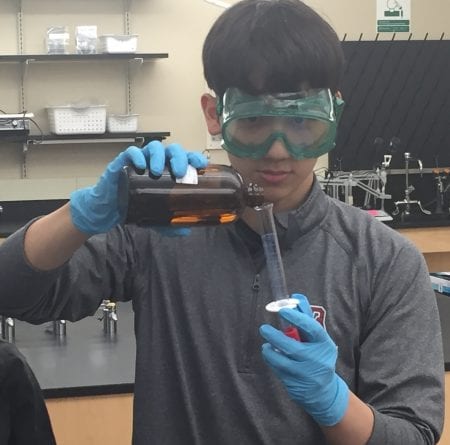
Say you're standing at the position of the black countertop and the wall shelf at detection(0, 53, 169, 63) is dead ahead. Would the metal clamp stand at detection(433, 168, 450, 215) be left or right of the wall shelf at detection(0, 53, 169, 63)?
right

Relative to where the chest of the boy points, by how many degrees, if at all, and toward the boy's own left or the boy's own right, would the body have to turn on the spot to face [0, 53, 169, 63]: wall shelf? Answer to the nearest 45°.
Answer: approximately 180°

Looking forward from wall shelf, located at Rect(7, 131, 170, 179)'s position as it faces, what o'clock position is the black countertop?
The black countertop is roughly at 12 o'clock from the wall shelf.

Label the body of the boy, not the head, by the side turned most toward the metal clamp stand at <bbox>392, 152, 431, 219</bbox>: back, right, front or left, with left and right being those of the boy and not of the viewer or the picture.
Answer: back

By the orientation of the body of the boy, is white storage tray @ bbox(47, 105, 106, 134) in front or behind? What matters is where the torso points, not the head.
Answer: behind

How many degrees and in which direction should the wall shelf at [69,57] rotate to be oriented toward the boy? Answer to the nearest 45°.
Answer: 0° — it already faces them

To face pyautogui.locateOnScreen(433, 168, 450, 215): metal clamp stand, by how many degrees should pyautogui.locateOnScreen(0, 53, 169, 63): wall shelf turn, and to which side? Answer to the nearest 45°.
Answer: approximately 90° to its left

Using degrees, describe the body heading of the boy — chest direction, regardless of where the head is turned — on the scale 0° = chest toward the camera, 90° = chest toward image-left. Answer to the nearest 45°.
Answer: approximately 0°
